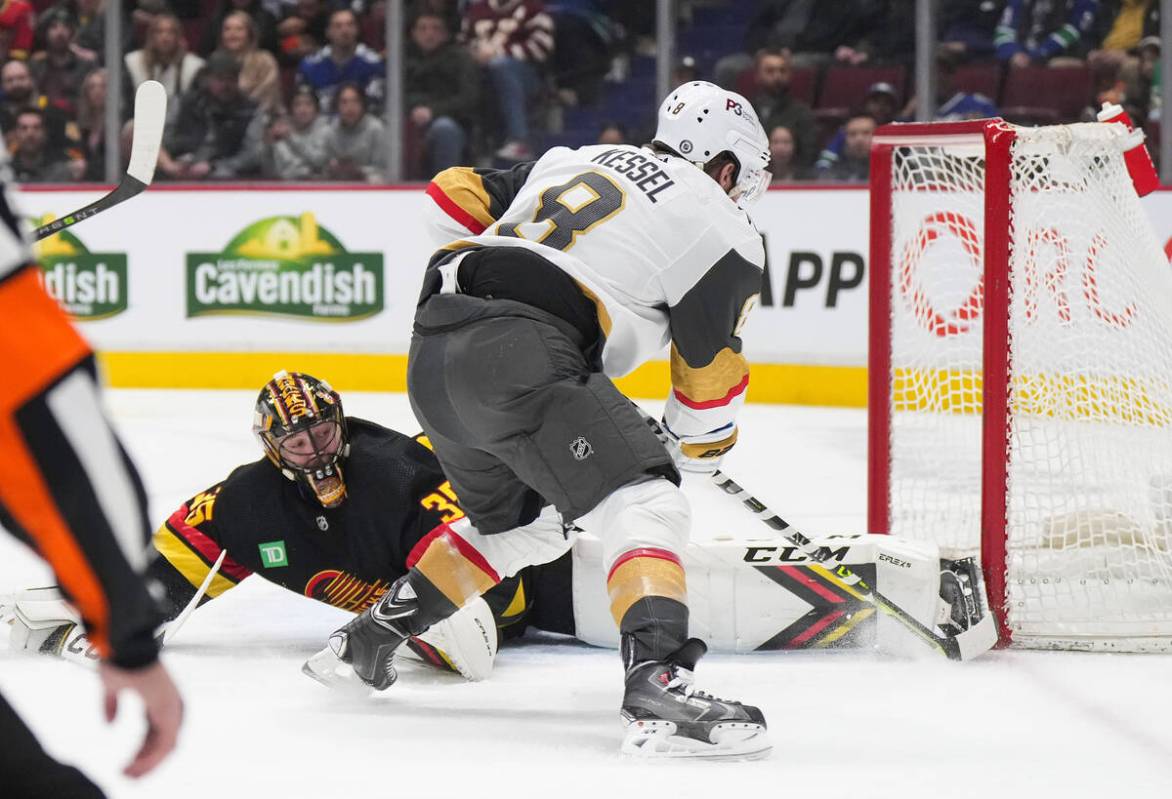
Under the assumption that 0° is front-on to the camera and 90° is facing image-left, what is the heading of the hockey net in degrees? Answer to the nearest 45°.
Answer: approximately 90°

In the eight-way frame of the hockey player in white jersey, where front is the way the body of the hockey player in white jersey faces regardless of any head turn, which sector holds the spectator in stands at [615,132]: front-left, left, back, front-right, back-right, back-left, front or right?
front-left

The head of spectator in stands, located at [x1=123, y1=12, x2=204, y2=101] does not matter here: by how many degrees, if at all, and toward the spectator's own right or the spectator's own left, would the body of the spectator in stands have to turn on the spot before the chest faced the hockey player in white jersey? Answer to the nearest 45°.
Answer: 0° — they already face them

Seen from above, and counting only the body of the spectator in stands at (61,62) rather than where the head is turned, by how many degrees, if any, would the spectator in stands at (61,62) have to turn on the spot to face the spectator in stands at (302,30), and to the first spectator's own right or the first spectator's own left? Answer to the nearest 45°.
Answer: approximately 90° to the first spectator's own left

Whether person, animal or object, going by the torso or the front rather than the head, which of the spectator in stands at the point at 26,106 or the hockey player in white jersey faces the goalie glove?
the spectator in stands

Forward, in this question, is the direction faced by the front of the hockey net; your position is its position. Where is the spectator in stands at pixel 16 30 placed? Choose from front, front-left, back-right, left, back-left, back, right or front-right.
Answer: front-right

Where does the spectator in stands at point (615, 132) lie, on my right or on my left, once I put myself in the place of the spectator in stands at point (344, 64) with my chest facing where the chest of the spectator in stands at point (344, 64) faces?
on my left

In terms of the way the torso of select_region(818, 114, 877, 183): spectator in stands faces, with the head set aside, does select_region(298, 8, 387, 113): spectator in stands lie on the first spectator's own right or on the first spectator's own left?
on the first spectator's own right

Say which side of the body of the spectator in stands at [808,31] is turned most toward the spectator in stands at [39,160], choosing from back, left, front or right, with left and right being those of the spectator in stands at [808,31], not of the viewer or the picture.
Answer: right
